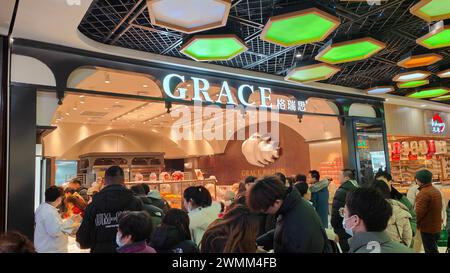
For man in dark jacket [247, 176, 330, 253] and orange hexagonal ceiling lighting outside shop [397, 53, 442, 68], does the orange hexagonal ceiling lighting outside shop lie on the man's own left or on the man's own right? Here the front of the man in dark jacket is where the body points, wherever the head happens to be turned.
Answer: on the man's own right

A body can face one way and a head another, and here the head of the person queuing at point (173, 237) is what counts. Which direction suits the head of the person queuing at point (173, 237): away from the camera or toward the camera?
away from the camera

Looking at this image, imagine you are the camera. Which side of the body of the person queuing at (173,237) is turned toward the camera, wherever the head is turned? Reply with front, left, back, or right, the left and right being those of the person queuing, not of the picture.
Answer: back

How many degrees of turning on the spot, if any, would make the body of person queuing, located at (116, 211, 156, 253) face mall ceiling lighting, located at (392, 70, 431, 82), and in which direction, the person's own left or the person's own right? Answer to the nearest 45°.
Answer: approximately 90° to the person's own right

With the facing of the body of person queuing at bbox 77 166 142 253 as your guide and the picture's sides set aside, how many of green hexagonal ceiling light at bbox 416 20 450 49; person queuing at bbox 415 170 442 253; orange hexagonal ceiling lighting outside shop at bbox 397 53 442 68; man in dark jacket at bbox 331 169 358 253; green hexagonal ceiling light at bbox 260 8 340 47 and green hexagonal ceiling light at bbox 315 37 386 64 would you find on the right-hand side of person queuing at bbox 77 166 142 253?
6

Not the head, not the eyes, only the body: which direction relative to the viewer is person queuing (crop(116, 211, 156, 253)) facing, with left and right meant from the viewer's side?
facing away from the viewer and to the left of the viewer

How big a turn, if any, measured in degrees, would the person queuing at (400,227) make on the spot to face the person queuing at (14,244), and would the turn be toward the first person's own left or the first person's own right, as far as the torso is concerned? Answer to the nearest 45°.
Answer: approximately 90° to the first person's own left

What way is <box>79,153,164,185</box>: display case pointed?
toward the camera

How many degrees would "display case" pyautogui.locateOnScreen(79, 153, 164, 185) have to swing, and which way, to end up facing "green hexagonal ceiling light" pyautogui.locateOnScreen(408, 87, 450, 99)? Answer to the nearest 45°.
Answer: approximately 45° to its left

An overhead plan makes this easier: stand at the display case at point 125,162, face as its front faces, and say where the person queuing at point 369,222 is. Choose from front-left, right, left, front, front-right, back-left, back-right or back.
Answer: front

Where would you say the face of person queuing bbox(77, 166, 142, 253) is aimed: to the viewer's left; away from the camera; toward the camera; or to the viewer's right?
away from the camera

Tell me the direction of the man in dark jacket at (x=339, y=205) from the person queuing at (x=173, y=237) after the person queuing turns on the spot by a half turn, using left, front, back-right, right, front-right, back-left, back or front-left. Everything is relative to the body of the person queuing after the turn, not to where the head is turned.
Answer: back-left

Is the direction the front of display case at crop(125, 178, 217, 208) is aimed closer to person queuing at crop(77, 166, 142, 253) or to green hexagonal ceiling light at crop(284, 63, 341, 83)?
the person queuing
